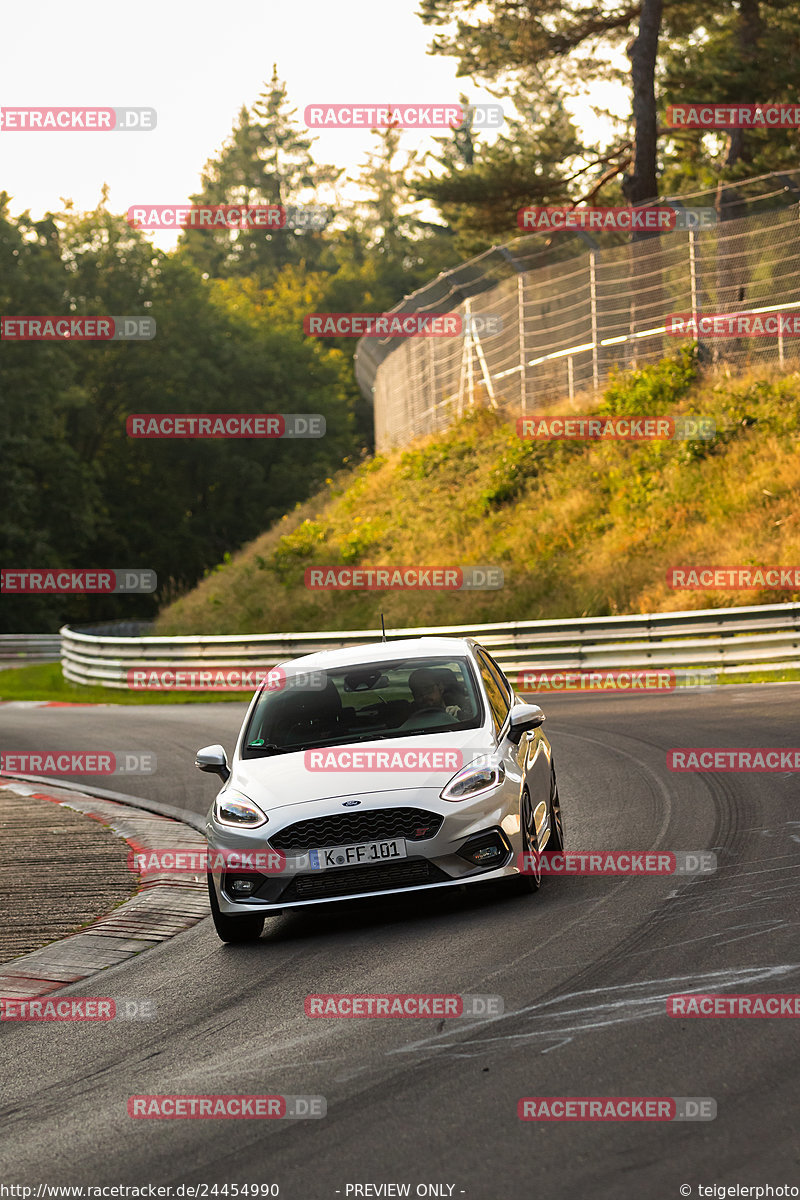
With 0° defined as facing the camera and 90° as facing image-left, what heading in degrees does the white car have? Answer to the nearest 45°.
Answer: approximately 0°
